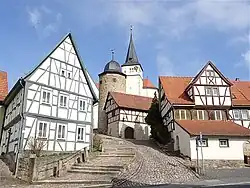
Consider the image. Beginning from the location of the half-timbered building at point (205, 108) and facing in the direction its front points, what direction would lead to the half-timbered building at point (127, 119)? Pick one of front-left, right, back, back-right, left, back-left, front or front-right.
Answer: back-right

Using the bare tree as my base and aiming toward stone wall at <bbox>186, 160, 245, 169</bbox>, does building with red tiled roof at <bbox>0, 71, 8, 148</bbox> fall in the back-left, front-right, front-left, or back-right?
back-left

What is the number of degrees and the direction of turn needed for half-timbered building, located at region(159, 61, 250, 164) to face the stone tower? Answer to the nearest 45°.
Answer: approximately 135° to its right

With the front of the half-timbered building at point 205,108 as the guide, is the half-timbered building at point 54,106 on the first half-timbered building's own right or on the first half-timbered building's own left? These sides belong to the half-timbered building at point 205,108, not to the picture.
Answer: on the first half-timbered building's own right

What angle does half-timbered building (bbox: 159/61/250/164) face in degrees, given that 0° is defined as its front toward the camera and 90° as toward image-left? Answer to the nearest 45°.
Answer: approximately 0°

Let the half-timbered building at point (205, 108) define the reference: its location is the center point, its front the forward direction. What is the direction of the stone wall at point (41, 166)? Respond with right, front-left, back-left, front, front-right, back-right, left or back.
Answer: front-right

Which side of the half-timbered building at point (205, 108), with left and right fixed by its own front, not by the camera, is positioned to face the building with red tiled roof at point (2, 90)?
right
